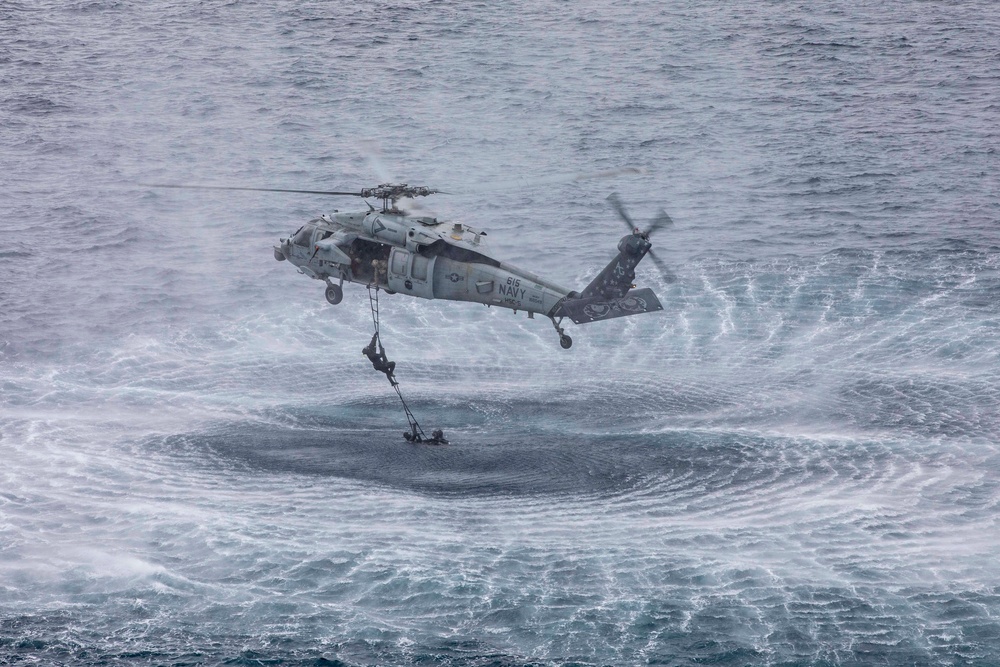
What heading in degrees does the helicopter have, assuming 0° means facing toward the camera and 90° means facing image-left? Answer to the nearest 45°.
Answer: approximately 90°
